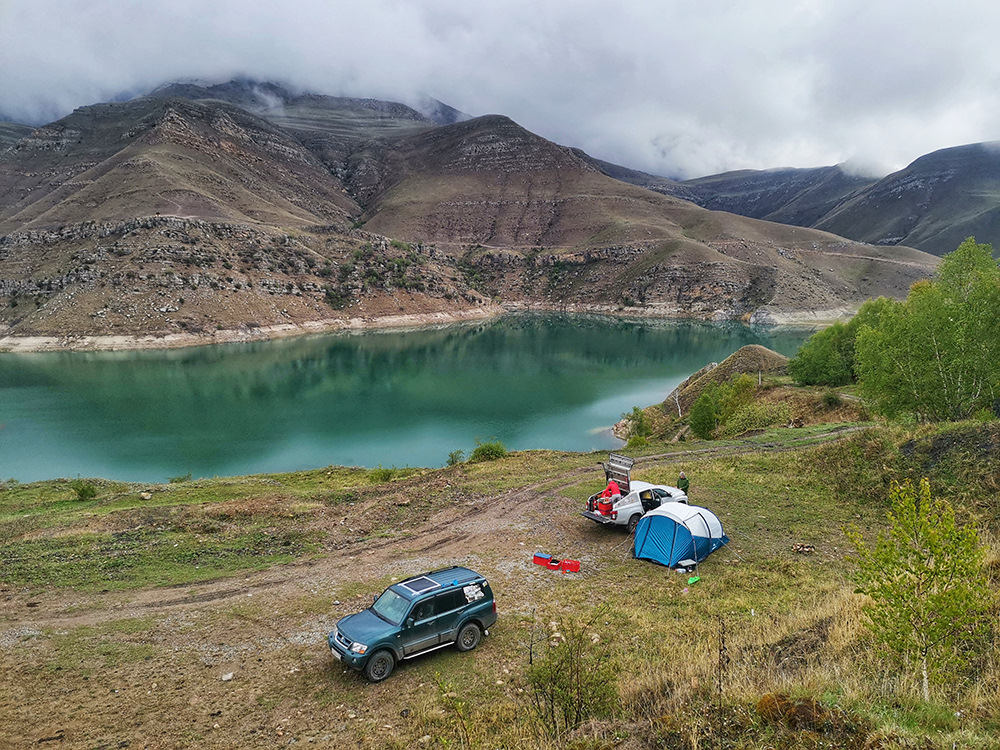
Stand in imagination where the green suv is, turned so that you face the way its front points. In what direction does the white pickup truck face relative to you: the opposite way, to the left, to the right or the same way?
the opposite way

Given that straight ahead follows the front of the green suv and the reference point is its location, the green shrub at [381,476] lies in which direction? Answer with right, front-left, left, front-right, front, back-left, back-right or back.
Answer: back-right

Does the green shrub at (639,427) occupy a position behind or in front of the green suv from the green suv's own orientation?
behind

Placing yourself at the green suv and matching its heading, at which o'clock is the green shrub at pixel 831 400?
The green shrub is roughly at 6 o'clock from the green suv.

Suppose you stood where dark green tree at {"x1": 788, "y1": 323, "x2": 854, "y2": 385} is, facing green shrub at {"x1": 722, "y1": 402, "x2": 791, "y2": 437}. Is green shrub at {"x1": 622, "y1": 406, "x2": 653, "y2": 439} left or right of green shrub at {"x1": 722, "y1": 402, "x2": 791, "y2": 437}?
right

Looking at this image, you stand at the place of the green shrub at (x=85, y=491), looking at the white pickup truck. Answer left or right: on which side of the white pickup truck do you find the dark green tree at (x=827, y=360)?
left

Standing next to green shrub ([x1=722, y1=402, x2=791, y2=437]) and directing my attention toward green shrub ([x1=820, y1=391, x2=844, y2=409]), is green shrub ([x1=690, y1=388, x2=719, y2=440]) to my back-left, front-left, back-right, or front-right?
back-left

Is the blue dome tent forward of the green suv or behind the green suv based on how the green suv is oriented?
behind

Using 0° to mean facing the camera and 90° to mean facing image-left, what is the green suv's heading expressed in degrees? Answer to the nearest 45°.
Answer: approximately 45°

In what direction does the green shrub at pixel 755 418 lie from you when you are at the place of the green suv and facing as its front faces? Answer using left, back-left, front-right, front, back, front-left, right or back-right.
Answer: back

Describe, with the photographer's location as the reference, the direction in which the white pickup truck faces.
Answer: facing away from the viewer and to the right of the viewer

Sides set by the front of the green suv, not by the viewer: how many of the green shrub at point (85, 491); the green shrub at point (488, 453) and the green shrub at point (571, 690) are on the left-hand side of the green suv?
1

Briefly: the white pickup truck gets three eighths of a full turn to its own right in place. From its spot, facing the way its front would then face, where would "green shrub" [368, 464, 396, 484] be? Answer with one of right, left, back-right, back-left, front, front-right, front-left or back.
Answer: back-right
